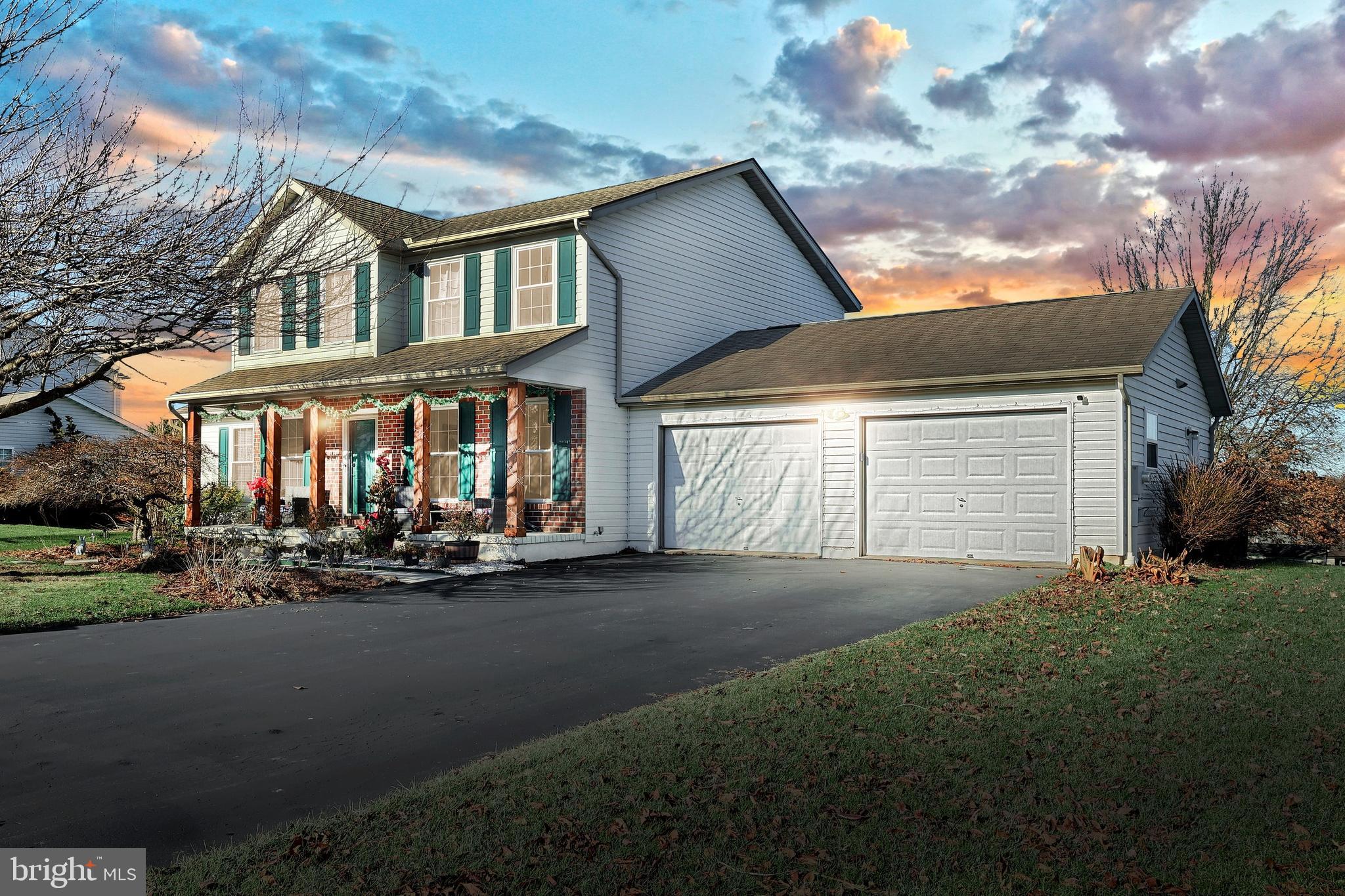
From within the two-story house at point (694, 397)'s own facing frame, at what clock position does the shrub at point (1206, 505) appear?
The shrub is roughly at 8 o'clock from the two-story house.

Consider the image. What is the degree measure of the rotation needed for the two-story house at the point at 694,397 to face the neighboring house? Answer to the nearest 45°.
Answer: approximately 90° to its right

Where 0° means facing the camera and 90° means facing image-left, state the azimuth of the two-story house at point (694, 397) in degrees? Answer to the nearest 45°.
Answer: approximately 45°

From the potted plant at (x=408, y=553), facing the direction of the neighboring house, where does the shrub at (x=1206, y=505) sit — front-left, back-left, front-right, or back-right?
back-right
